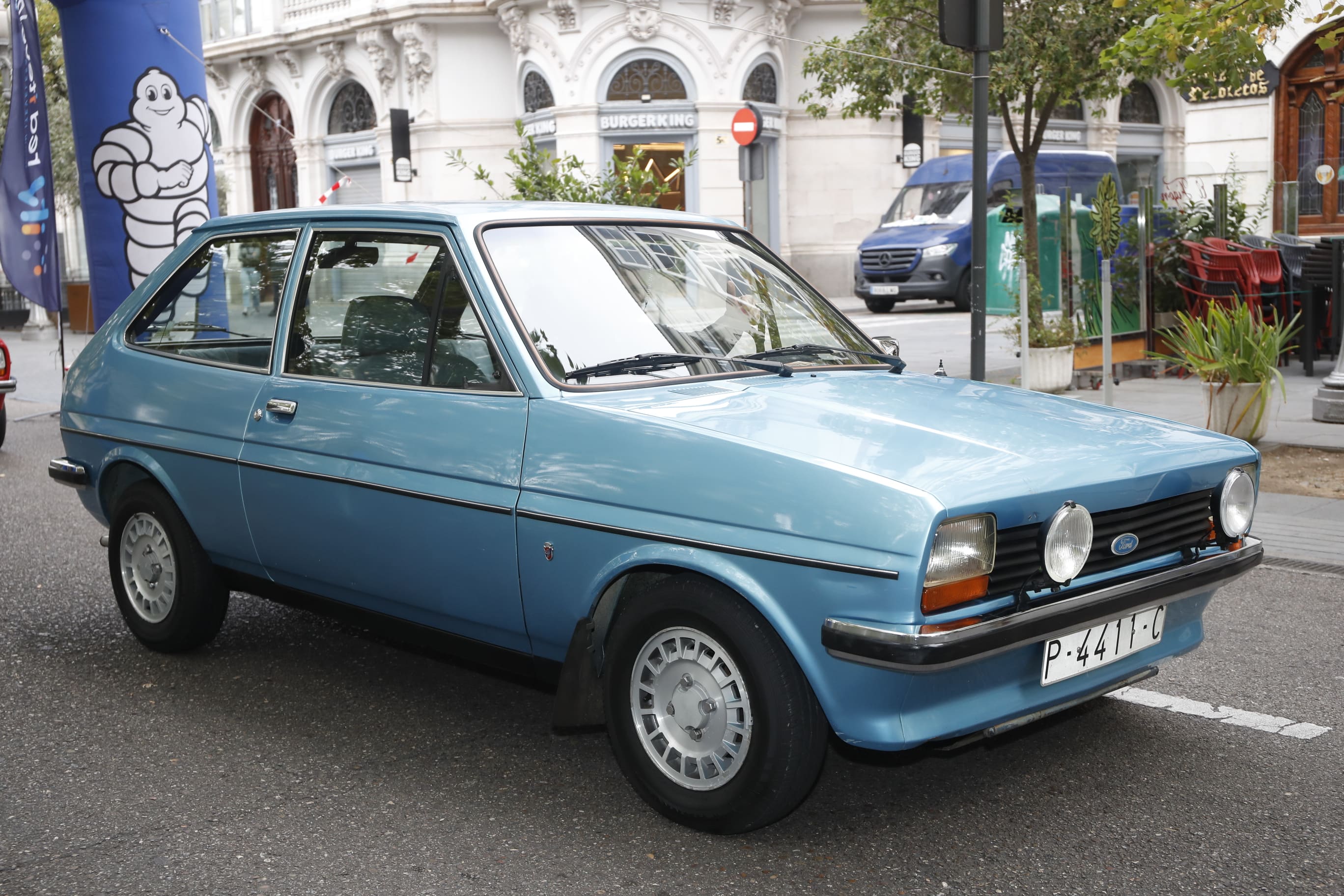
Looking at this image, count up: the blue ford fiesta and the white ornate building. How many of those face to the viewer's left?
0

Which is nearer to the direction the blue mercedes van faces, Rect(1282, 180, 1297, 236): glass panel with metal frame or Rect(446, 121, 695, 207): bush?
the bush

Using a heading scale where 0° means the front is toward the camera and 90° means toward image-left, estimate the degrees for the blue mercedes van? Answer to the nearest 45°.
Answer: approximately 45°

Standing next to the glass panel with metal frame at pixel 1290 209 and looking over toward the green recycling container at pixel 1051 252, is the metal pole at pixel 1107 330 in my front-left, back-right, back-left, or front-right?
front-left

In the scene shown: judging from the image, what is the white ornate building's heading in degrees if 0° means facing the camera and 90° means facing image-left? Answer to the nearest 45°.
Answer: approximately 0°

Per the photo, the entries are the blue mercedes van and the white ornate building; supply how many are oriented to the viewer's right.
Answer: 0

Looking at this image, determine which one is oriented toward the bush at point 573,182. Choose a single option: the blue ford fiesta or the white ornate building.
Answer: the white ornate building

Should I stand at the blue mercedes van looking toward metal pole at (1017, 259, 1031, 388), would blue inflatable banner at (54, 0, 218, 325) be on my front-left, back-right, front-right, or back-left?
front-right

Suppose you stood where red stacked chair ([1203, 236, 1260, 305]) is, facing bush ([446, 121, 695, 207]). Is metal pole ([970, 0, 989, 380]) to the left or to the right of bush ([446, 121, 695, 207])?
left

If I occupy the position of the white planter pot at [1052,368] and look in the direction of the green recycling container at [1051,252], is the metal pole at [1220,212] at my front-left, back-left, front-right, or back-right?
front-right

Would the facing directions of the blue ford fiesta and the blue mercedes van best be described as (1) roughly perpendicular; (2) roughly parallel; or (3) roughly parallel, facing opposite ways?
roughly perpendicular

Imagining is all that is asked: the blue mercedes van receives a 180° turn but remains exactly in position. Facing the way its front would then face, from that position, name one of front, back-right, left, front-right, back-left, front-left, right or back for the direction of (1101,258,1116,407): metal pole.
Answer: back-right
